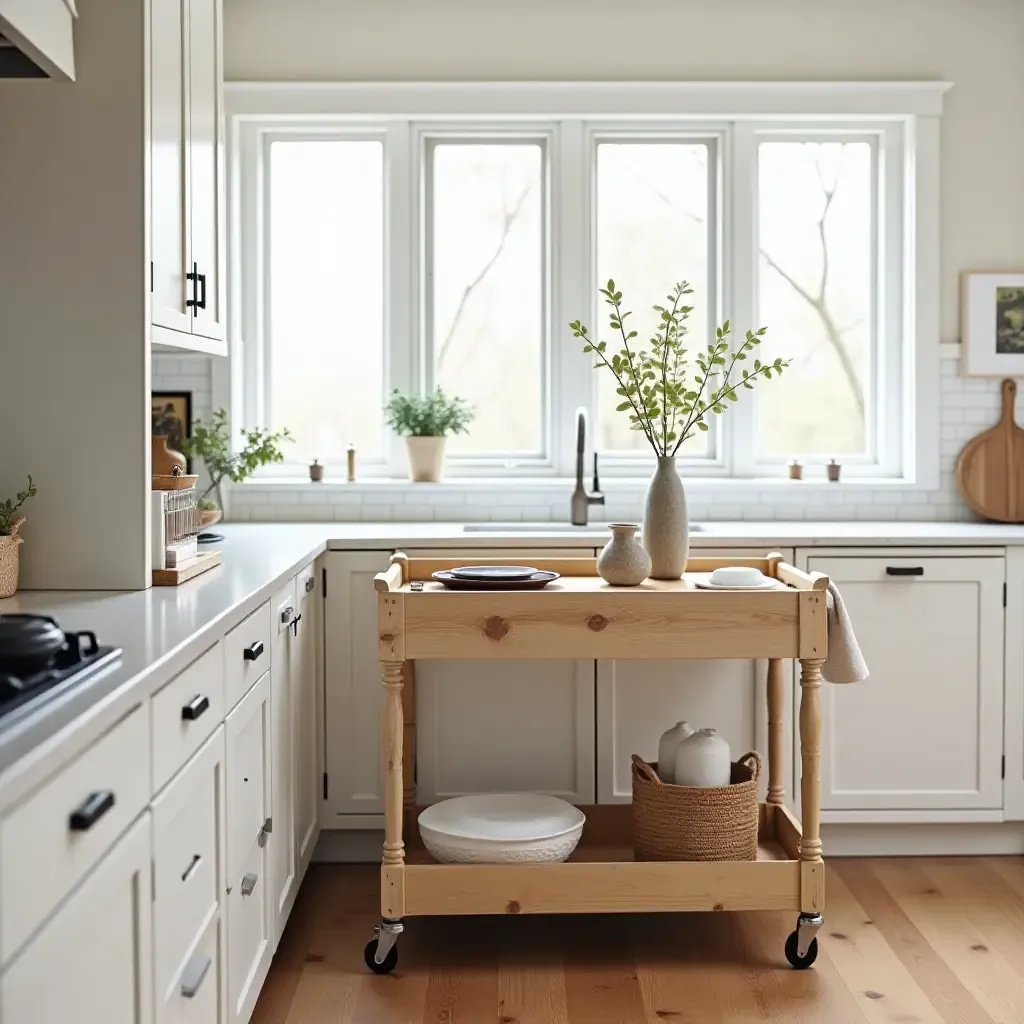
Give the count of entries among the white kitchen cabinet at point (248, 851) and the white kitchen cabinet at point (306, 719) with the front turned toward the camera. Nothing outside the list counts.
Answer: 0

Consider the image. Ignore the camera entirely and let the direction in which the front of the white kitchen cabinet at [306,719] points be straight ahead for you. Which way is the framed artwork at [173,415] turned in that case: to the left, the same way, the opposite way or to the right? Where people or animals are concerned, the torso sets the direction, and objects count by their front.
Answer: to the right

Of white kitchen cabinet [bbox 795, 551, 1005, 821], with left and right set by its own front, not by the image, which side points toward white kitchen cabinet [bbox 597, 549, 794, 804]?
right

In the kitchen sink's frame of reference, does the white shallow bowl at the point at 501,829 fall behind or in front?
in front

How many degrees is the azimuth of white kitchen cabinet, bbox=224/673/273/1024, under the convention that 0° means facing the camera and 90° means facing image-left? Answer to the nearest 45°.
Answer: approximately 270°

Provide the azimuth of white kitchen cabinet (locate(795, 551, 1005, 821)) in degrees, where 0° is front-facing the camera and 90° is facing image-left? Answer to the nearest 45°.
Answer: approximately 0°

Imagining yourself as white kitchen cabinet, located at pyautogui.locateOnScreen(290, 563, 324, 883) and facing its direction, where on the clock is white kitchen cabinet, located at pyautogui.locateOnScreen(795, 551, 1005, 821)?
white kitchen cabinet, located at pyautogui.locateOnScreen(795, 551, 1005, 821) is roughly at 12 o'clock from white kitchen cabinet, located at pyautogui.locateOnScreen(290, 563, 324, 883).

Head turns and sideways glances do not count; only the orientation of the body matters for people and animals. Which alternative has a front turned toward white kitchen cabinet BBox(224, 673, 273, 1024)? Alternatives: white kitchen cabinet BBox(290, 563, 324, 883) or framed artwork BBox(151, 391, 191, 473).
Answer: the framed artwork

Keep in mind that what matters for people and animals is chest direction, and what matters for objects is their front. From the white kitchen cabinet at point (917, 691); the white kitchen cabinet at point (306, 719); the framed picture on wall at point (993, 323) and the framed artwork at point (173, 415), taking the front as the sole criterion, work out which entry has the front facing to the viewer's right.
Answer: the white kitchen cabinet at point (306, 719)

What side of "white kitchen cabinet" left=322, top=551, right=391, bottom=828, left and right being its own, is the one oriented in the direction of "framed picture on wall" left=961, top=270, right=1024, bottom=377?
left

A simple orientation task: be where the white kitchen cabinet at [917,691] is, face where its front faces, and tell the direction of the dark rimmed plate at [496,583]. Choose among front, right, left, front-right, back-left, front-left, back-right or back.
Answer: front-right

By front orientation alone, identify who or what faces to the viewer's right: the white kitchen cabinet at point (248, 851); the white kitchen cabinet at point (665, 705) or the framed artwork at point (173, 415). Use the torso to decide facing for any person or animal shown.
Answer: the white kitchen cabinet at point (248, 851)

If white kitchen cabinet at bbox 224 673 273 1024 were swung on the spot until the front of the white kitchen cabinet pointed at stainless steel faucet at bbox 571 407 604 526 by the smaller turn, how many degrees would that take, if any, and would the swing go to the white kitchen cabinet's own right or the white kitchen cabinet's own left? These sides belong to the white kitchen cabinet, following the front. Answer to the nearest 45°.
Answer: approximately 45° to the white kitchen cabinet's own left

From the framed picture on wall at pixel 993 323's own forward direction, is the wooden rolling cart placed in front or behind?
in front

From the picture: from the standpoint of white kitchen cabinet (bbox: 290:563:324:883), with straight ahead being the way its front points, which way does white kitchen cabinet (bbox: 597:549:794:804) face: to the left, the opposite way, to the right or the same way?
to the right
